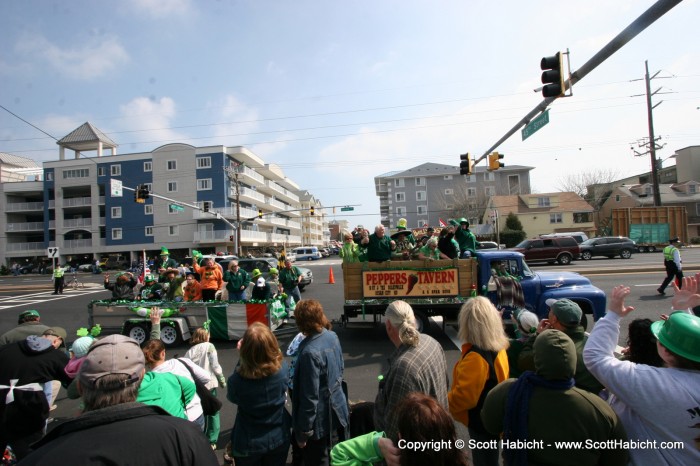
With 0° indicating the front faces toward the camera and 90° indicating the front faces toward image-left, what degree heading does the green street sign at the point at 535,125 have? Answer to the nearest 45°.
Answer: approximately 45°

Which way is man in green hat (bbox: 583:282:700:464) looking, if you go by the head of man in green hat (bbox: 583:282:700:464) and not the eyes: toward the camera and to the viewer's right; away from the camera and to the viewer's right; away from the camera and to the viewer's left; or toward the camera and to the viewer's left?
away from the camera and to the viewer's left

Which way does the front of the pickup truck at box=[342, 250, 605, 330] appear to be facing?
to the viewer's right

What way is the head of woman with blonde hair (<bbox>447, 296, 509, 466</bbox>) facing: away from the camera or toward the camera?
away from the camera

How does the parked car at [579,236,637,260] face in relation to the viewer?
to the viewer's left

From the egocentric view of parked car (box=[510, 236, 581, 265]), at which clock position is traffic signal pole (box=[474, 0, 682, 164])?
The traffic signal pole is roughly at 9 o'clock from the parked car.

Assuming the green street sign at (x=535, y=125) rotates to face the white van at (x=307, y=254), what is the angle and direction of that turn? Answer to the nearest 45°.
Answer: approximately 90° to its right

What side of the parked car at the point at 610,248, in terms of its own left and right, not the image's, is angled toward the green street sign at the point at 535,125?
left

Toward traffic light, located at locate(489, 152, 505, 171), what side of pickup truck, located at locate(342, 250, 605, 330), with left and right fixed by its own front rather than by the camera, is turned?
left

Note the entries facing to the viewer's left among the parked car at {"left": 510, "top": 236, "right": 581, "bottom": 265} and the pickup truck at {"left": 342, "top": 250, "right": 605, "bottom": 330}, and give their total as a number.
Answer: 1

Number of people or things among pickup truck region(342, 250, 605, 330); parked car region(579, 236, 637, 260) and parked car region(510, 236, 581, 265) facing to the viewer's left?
2

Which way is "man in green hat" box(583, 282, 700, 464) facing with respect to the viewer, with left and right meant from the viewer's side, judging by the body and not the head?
facing away from the viewer and to the left of the viewer

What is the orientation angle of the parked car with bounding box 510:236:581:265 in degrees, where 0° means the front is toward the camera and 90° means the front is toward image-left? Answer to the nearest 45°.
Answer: approximately 90°
